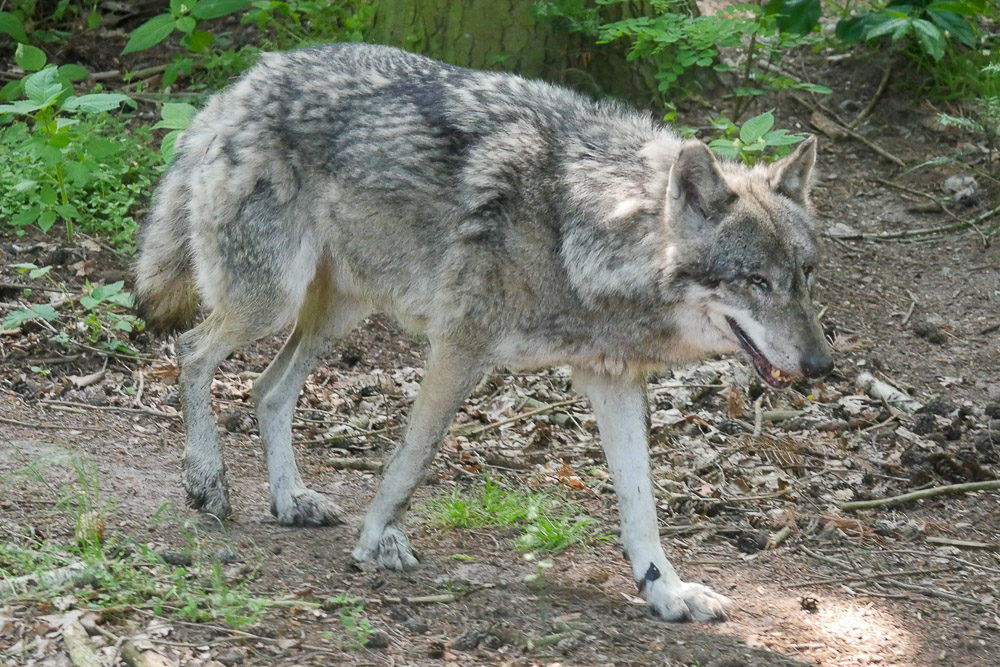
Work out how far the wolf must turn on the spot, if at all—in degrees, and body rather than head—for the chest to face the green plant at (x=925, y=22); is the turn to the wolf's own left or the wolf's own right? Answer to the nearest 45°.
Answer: approximately 90° to the wolf's own left

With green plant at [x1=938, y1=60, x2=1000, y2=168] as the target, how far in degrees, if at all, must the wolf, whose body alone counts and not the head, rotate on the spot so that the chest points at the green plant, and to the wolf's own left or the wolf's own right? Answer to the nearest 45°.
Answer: approximately 90° to the wolf's own left

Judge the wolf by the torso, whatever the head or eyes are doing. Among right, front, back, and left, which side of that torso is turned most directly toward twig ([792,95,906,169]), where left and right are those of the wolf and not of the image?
left

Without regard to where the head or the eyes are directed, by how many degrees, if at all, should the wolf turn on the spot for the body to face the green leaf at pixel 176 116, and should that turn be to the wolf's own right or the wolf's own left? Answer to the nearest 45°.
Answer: approximately 180°

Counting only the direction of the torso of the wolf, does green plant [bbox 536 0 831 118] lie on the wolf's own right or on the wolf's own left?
on the wolf's own left

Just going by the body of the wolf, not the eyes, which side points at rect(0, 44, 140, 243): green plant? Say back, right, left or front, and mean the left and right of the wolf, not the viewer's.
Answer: back

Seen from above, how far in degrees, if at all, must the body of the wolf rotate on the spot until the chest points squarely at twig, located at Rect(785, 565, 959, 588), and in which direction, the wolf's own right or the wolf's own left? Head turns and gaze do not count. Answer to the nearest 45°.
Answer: approximately 45° to the wolf's own left

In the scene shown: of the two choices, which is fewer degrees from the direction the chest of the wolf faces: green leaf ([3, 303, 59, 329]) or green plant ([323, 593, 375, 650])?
the green plant

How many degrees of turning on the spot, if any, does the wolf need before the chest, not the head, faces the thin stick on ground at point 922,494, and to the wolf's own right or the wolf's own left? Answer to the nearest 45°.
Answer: approximately 45° to the wolf's own left

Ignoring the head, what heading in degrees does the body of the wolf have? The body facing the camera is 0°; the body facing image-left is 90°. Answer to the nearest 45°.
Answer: approximately 315°

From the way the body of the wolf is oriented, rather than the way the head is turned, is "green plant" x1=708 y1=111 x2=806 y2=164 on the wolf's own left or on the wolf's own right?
on the wolf's own left

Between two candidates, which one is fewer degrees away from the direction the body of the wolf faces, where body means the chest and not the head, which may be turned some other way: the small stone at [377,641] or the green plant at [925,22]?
the small stone
